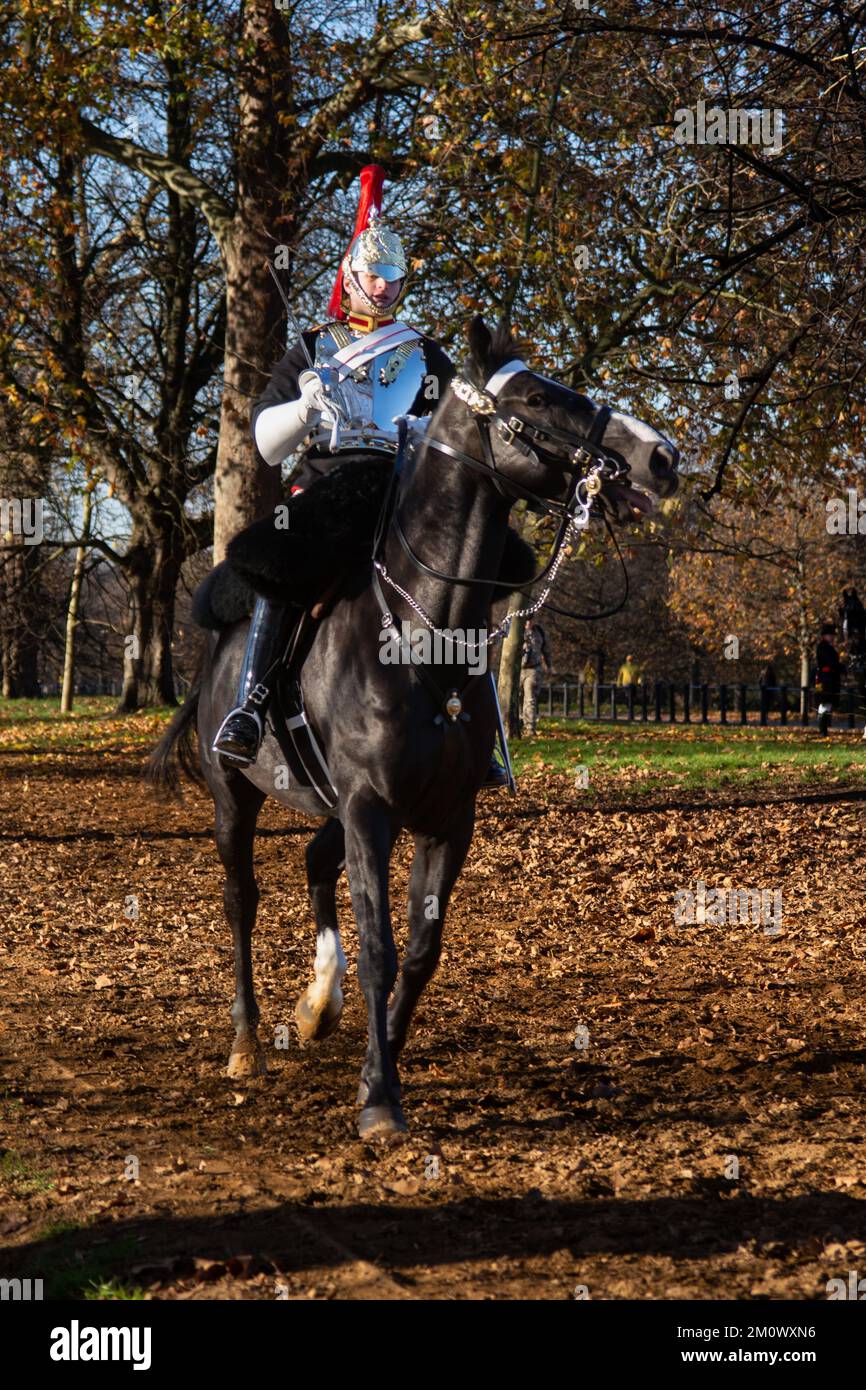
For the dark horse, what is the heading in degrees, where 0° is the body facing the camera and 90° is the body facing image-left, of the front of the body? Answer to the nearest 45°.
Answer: approximately 315°

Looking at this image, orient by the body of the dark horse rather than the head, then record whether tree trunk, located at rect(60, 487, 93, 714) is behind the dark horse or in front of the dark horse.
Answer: behind

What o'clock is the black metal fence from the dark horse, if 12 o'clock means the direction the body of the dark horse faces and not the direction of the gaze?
The black metal fence is roughly at 8 o'clock from the dark horse.

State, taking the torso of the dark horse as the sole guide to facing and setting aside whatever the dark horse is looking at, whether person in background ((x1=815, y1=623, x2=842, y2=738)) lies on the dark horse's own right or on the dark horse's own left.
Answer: on the dark horse's own left

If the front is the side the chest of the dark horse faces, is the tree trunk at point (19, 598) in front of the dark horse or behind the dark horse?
behind

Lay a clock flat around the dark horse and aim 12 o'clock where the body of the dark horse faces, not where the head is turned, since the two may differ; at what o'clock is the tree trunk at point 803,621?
The tree trunk is roughly at 8 o'clock from the dark horse.

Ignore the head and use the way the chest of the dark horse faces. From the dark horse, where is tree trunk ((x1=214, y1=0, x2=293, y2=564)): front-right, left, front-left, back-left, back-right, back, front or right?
back-left
